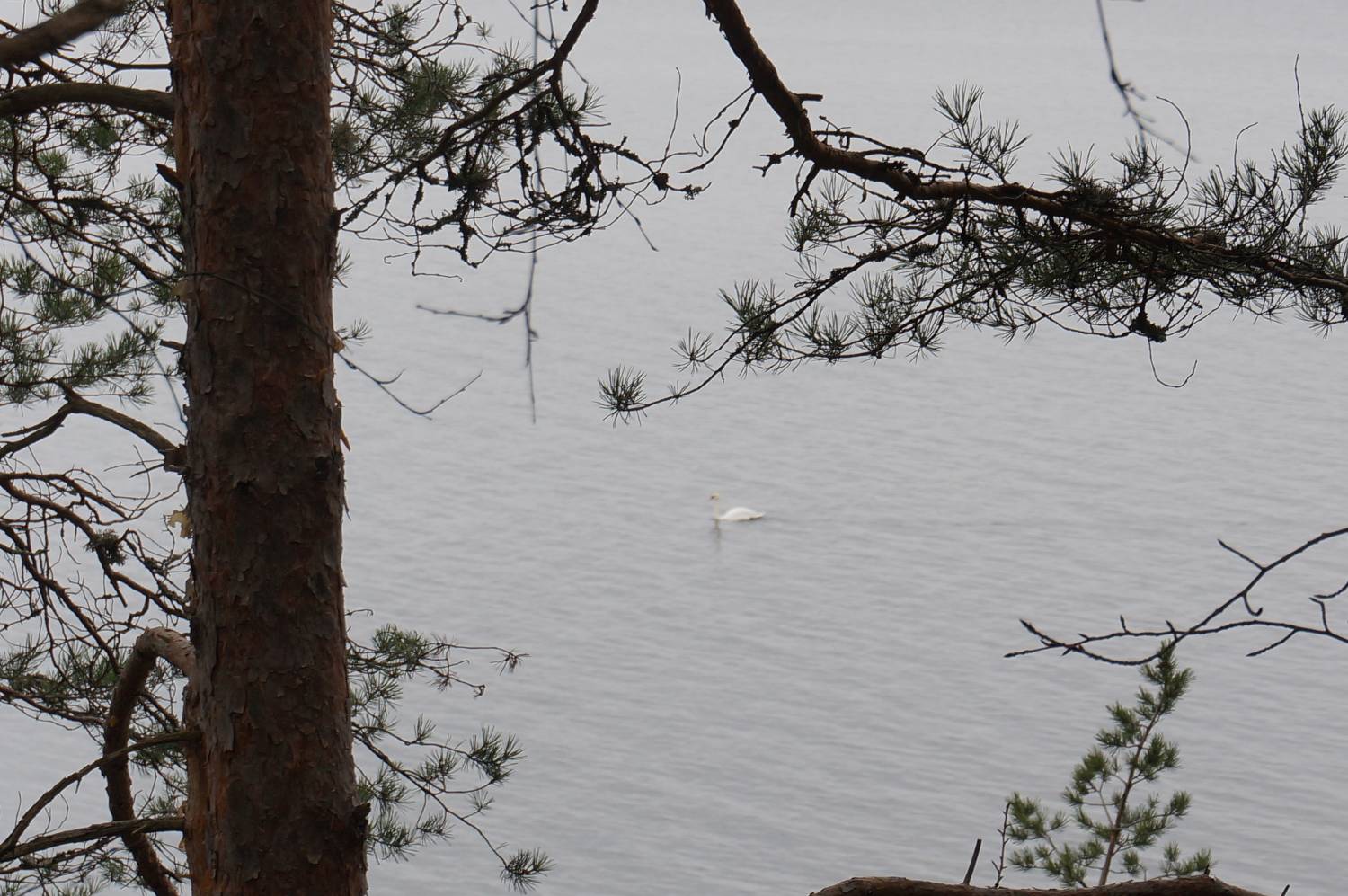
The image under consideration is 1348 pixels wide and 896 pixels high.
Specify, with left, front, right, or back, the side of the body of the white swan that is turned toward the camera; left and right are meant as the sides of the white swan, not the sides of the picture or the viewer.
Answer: left

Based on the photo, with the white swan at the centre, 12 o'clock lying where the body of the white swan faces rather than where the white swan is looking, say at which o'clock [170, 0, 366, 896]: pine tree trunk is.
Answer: The pine tree trunk is roughly at 9 o'clock from the white swan.
